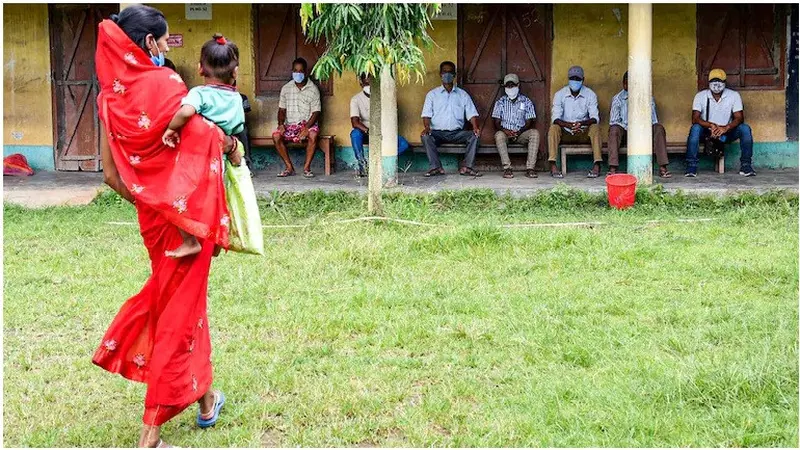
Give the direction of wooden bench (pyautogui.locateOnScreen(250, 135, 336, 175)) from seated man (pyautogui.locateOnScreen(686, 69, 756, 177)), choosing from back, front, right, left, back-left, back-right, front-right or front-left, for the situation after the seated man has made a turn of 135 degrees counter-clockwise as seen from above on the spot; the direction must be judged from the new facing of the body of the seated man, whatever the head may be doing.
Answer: back-left

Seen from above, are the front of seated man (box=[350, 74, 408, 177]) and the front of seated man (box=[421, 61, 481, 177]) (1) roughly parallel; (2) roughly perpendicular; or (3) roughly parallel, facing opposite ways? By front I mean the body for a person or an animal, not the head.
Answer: roughly parallel

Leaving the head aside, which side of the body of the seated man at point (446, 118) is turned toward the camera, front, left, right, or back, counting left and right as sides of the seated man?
front

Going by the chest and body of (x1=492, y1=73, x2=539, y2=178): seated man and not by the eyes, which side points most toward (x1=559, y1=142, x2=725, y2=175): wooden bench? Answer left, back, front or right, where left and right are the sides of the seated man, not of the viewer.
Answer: left

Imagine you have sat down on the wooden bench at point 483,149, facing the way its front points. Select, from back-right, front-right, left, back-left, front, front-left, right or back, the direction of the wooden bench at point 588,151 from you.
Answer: left

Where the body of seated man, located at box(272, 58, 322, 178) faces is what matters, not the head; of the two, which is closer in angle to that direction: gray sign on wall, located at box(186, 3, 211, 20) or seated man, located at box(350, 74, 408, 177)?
the seated man

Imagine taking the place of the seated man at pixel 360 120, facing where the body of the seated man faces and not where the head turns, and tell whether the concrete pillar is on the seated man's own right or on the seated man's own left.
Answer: on the seated man's own left

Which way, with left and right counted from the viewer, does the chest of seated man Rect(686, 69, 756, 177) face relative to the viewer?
facing the viewer

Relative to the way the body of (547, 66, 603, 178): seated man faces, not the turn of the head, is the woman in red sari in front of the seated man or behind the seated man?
in front

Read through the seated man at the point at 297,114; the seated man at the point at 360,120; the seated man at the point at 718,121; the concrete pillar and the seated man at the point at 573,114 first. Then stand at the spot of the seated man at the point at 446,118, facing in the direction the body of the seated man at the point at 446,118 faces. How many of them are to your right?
2

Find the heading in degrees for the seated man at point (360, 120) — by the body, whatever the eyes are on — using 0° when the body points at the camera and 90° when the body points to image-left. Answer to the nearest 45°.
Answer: approximately 0°

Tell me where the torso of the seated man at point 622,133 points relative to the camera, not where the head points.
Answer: toward the camera

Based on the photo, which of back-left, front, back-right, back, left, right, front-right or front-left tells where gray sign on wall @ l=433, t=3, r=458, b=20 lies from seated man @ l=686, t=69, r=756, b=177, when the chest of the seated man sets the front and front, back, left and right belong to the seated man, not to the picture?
right

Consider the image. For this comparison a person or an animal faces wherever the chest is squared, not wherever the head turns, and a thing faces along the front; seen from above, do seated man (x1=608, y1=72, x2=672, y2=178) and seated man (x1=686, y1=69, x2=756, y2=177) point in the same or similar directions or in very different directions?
same or similar directions

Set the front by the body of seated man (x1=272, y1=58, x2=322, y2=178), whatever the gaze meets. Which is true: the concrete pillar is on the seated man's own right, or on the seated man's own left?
on the seated man's own left

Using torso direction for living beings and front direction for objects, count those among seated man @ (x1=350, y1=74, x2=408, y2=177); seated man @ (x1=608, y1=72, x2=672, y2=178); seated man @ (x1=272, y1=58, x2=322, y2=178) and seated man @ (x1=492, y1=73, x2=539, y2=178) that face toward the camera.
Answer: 4

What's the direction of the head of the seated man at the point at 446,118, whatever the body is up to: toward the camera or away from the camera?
toward the camera
